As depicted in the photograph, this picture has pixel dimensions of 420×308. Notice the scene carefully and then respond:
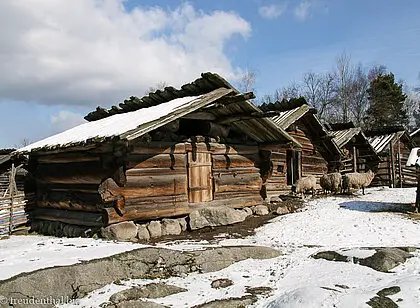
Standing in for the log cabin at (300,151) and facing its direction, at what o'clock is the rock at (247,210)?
The rock is roughly at 2 o'clock from the log cabin.

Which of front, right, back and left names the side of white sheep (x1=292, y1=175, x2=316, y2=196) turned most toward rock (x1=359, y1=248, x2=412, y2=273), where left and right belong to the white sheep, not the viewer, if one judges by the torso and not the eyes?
left

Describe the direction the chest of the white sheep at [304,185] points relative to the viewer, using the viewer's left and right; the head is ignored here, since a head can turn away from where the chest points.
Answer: facing to the left of the viewer

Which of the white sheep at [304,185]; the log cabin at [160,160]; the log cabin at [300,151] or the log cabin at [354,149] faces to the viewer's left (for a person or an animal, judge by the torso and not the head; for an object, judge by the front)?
the white sheep

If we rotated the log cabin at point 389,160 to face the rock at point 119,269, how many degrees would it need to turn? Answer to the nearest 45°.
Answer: approximately 45° to its right

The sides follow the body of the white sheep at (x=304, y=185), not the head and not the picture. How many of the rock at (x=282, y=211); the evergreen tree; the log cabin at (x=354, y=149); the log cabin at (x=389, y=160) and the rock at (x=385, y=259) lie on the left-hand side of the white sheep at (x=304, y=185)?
2

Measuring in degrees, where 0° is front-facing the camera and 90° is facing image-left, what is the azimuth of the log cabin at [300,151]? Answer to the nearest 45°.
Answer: approximately 315°

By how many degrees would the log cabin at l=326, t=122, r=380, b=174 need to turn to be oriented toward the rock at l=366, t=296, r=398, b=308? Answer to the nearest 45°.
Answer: approximately 45° to its right

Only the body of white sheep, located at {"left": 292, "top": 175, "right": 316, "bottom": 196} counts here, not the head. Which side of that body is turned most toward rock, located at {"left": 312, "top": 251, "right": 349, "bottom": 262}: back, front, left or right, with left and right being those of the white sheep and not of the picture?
left

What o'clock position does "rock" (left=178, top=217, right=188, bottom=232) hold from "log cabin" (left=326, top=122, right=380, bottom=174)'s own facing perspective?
The rock is roughly at 2 o'clock from the log cabin.

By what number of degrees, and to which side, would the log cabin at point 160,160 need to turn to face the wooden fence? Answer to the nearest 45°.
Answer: approximately 135° to its right

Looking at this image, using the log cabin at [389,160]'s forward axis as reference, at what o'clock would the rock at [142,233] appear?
The rock is roughly at 2 o'clock from the log cabin.

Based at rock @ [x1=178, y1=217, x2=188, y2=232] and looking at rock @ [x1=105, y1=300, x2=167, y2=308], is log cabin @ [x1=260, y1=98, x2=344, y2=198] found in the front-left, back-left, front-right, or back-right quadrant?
back-left

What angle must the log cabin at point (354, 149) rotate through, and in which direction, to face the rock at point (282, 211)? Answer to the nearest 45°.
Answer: approximately 45° to its right
